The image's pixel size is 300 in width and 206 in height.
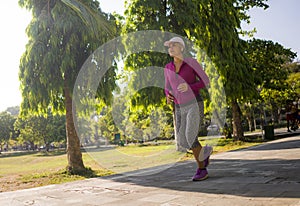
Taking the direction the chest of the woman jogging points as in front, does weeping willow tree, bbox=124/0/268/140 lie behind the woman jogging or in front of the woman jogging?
behind

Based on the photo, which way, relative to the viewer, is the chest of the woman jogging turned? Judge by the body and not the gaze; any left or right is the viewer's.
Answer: facing the viewer and to the left of the viewer

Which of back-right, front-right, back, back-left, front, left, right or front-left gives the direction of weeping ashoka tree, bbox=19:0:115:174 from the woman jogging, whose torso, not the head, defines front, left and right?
right
